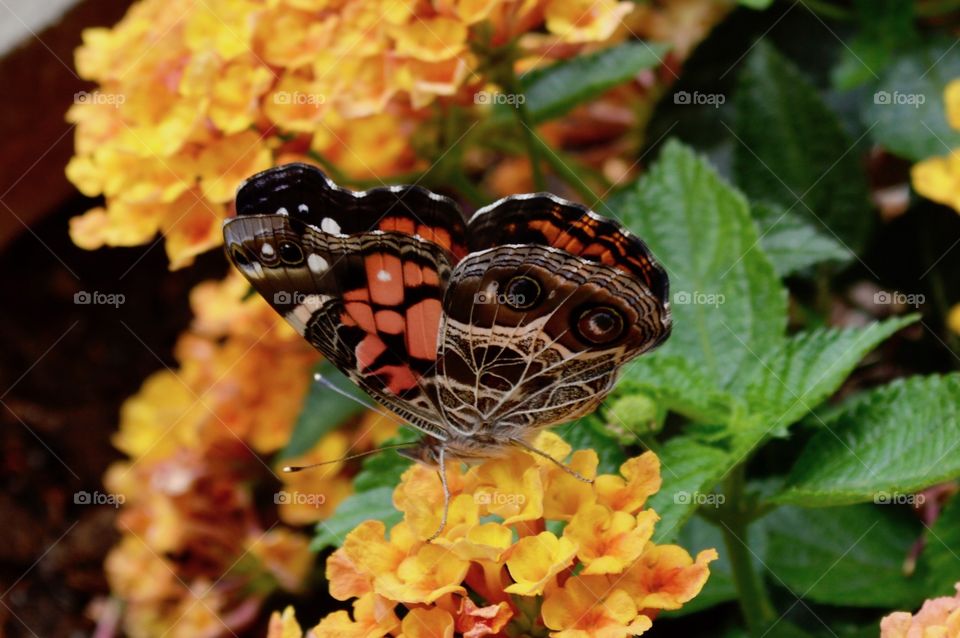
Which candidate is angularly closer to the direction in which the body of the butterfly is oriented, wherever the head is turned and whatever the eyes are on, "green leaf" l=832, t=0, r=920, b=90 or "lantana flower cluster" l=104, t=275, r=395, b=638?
the lantana flower cluster

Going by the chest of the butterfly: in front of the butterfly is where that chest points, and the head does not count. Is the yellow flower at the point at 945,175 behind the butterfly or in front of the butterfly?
behind

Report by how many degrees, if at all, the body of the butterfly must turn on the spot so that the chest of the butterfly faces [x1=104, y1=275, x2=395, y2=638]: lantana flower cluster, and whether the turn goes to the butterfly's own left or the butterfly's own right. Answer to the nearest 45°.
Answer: approximately 45° to the butterfly's own right
